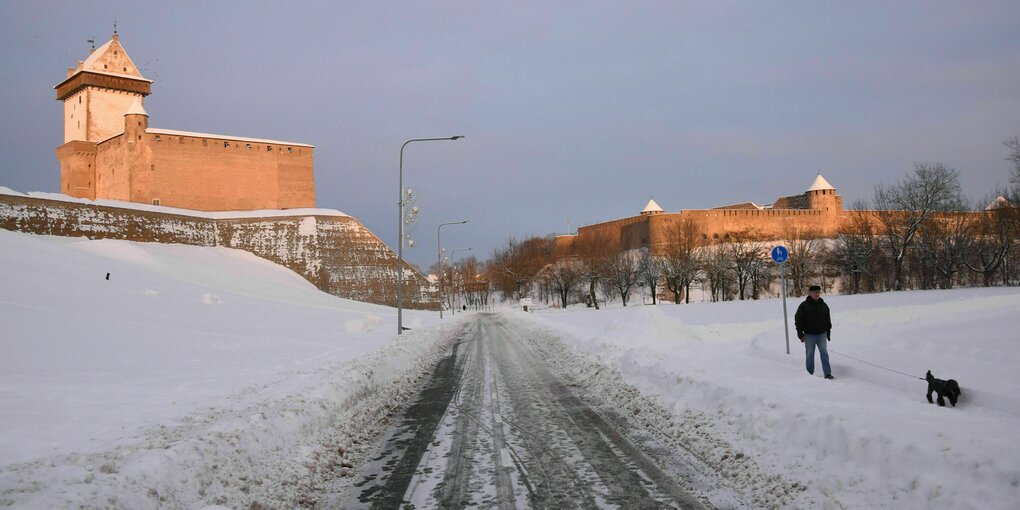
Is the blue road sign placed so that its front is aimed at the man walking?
yes

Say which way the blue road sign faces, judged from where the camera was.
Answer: facing the viewer
